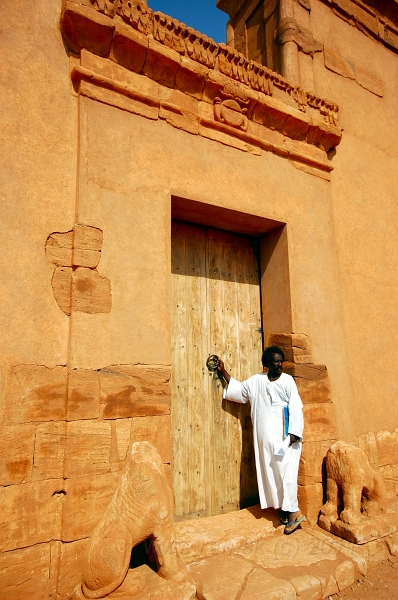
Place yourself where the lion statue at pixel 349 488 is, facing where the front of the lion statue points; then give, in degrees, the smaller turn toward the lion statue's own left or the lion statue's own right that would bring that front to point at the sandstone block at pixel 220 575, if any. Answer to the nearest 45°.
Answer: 0° — it already faces it

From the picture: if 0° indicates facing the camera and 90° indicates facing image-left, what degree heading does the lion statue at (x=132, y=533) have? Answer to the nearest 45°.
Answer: approximately 270°

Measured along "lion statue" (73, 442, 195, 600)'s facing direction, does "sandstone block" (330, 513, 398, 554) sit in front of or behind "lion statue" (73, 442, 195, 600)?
in front

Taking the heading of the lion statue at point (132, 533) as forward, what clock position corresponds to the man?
The man is roughly at 11 o'clock from the lion statue.

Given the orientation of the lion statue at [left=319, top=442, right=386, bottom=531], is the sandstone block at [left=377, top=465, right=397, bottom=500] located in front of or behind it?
behind

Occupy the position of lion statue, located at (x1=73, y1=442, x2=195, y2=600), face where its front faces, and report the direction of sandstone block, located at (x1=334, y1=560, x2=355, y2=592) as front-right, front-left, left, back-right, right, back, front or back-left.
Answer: front

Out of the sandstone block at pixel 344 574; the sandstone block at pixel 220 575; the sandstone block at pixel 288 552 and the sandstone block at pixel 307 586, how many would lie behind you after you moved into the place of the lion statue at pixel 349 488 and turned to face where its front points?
0

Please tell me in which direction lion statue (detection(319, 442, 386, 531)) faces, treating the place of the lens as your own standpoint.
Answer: facing the viewer and to the left of the viewer

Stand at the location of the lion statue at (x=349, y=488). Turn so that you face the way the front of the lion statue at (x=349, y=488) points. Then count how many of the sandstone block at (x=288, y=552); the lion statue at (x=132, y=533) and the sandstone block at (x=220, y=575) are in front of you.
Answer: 3

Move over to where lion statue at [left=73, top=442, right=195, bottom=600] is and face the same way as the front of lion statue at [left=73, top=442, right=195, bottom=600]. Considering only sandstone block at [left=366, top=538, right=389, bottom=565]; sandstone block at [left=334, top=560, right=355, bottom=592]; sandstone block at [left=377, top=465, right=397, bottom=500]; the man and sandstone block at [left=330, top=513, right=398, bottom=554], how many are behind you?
0

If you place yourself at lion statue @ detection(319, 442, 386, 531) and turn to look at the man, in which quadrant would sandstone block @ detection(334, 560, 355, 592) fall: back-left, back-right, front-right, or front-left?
front-left

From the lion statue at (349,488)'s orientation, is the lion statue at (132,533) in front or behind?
in front

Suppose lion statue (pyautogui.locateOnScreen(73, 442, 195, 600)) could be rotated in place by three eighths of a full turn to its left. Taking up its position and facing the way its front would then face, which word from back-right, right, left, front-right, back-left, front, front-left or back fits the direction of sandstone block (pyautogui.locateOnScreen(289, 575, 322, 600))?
back-right

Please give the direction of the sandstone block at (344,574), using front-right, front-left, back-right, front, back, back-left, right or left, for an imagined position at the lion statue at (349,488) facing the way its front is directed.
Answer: front-left

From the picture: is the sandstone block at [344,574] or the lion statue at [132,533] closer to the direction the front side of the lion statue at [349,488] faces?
the lion statue

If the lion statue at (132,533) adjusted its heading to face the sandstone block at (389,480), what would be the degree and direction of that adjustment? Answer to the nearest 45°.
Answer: approximately 45° to its left
